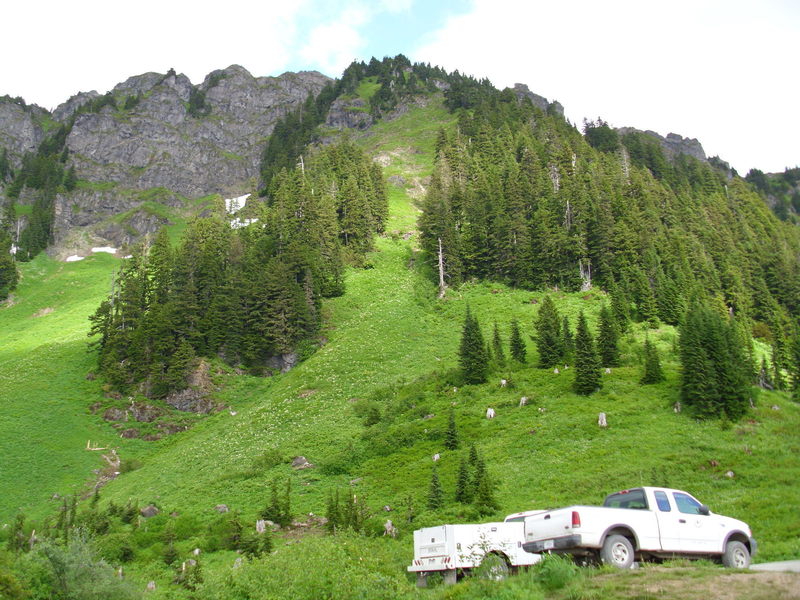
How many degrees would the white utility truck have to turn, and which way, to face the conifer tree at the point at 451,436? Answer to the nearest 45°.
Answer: approximately 45° to its left

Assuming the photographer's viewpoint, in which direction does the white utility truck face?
facing away from the viewer and to the right of the viewer

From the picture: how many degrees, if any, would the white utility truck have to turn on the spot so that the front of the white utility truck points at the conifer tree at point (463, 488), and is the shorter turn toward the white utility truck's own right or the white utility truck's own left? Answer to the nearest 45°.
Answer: approximately 45° to the white utility truck's own left

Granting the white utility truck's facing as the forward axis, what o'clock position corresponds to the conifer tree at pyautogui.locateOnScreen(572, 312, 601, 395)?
The conifer tree is roughly at 11 o'clock from the white utility truck.

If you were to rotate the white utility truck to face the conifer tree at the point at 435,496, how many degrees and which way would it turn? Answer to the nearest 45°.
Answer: approximately 45° to its left

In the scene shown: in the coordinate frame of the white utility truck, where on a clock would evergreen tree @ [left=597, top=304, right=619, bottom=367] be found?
The evergreen tree is roughly at 11 o'clock from the white utility truck.
